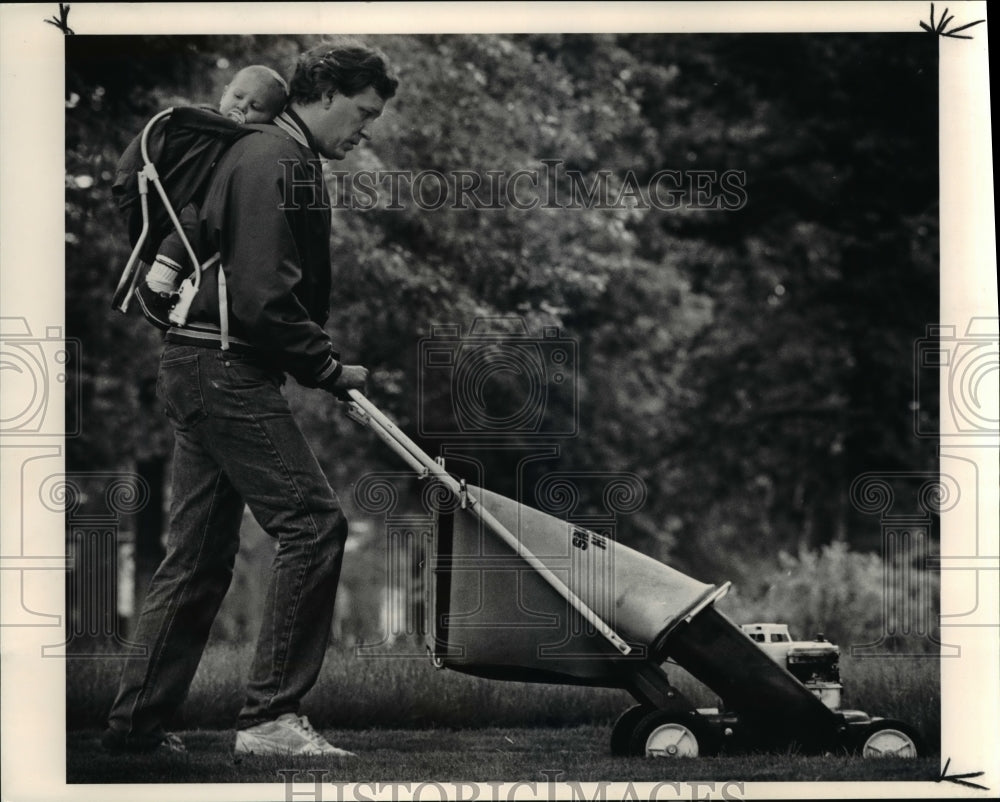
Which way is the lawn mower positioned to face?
to the viewer's right

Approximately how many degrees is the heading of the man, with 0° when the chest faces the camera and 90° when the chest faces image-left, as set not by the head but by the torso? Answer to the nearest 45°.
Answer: approximately 270°

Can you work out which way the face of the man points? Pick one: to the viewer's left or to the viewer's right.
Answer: to the viewer's right
